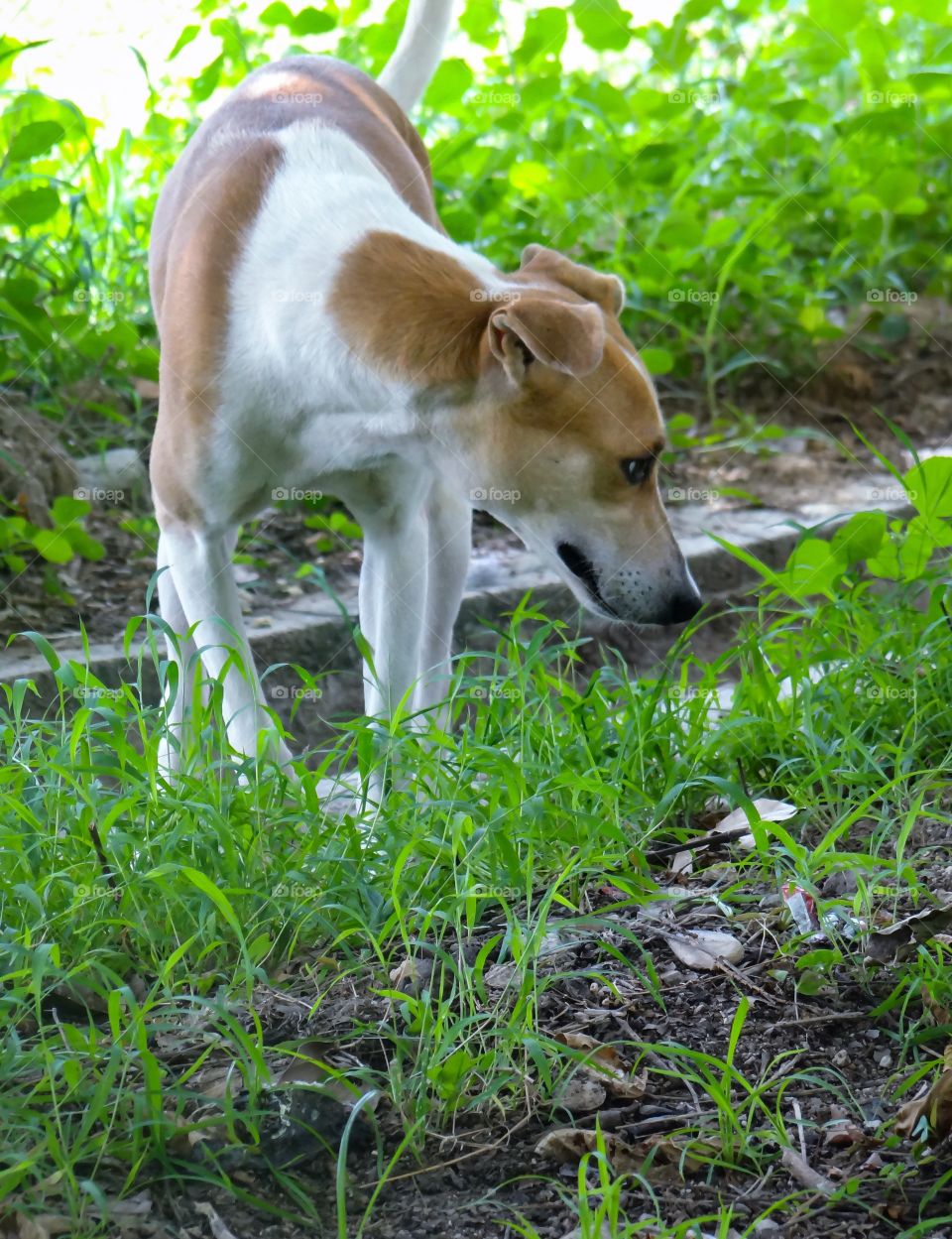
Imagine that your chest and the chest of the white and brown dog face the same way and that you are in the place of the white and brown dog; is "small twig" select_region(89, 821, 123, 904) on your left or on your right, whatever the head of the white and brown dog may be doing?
on your right

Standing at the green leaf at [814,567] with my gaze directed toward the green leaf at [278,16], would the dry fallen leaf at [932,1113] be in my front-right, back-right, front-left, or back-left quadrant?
back-left

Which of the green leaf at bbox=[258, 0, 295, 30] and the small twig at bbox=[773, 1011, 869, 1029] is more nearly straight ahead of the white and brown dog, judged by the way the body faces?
the small twig

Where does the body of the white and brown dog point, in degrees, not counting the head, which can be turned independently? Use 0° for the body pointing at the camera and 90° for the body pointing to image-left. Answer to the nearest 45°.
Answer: approximately 315°

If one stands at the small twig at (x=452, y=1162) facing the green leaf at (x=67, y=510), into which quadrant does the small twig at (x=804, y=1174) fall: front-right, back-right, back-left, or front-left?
back-right

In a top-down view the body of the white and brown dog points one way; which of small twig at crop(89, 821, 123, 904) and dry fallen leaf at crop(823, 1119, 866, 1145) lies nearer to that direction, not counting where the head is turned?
the dry fallen leaf

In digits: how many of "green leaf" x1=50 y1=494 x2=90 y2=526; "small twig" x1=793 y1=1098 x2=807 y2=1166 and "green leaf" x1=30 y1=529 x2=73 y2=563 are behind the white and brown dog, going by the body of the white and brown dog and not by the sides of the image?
2

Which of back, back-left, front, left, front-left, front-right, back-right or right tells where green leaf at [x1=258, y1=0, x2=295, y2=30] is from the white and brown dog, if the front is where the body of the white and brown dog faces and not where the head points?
back-left

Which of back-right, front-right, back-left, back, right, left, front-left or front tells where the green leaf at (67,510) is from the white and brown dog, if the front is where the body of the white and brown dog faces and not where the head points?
back

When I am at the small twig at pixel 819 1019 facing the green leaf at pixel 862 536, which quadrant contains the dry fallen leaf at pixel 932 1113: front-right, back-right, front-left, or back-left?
back-right

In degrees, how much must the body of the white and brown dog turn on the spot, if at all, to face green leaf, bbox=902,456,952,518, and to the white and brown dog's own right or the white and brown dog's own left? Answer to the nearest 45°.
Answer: approximately 45° to the white and brown dog's own left
